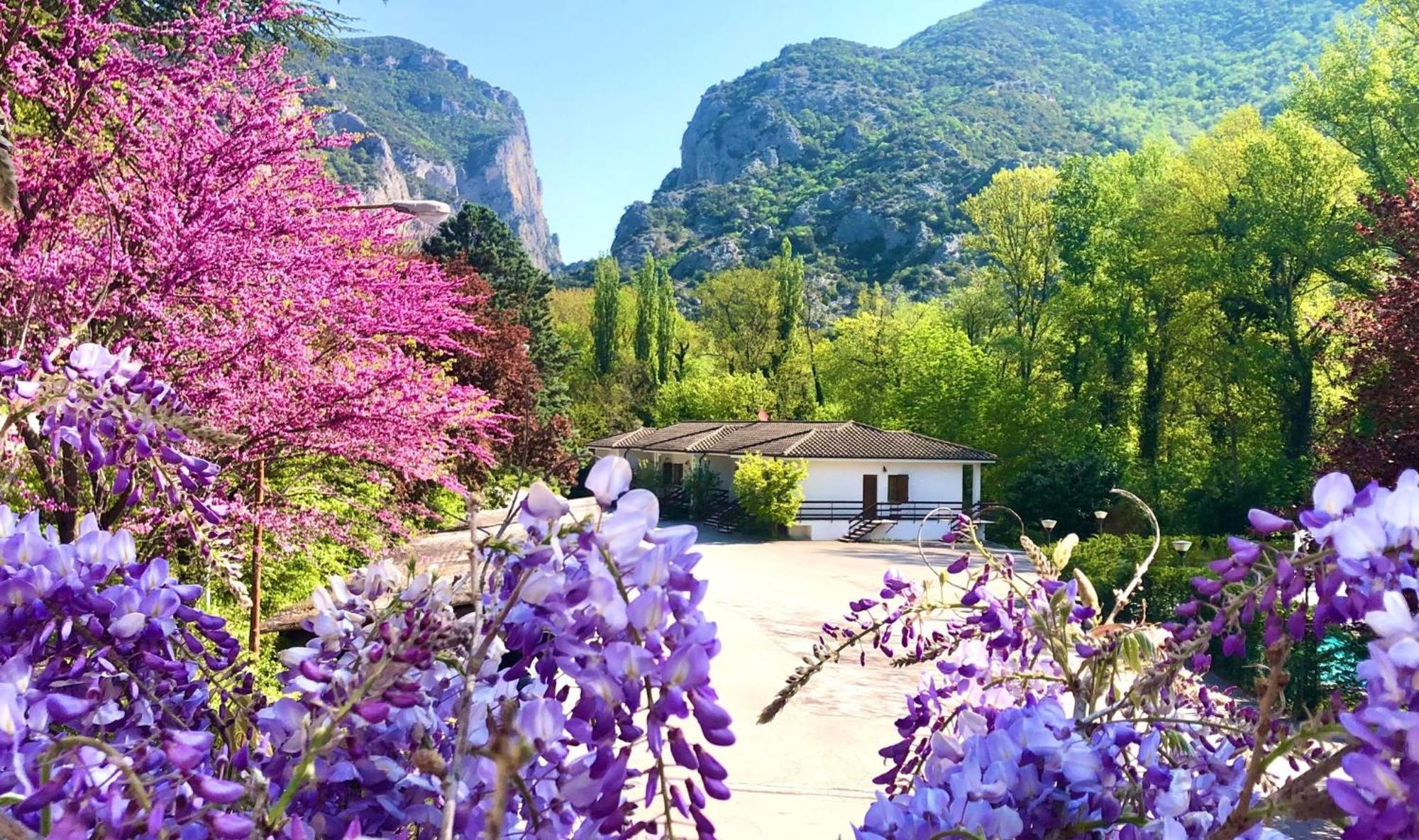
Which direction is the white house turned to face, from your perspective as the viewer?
facing the viewer

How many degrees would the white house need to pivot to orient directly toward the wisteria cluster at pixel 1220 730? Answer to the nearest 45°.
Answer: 0° — it already faces it

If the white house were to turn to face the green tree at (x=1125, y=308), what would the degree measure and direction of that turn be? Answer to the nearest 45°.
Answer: approximately 90° to its left

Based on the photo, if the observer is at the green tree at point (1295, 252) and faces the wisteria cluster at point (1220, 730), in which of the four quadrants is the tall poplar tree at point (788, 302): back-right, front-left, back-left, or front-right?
back-right

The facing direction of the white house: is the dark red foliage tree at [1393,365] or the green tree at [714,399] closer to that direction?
the dark red foliage tree

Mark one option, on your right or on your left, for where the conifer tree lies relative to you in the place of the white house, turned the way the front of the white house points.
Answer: on your right

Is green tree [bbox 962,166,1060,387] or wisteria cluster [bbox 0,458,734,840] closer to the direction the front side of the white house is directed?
the wisteria cluster

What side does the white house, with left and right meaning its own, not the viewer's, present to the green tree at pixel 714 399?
back

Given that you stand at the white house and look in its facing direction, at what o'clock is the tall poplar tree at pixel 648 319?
The tall poplar tree is roughly at 5 o'clock from the white house.

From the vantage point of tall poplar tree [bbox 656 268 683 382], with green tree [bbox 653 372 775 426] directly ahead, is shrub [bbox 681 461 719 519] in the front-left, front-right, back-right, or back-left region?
front-right

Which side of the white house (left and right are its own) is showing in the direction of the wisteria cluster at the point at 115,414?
front

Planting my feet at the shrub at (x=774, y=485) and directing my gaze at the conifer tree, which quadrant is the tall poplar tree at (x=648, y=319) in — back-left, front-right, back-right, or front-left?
front-right

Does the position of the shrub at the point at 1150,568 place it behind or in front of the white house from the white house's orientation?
in front

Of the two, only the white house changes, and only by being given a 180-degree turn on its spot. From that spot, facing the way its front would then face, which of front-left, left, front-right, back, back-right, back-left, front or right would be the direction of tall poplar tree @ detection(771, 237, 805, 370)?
front

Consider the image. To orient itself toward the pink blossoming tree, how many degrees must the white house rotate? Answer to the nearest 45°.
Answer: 0° — it already faces it

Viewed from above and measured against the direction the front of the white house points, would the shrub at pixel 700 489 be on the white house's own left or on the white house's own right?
on the white house's own right

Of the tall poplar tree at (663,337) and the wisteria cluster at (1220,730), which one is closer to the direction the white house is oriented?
the wisteria cluster
